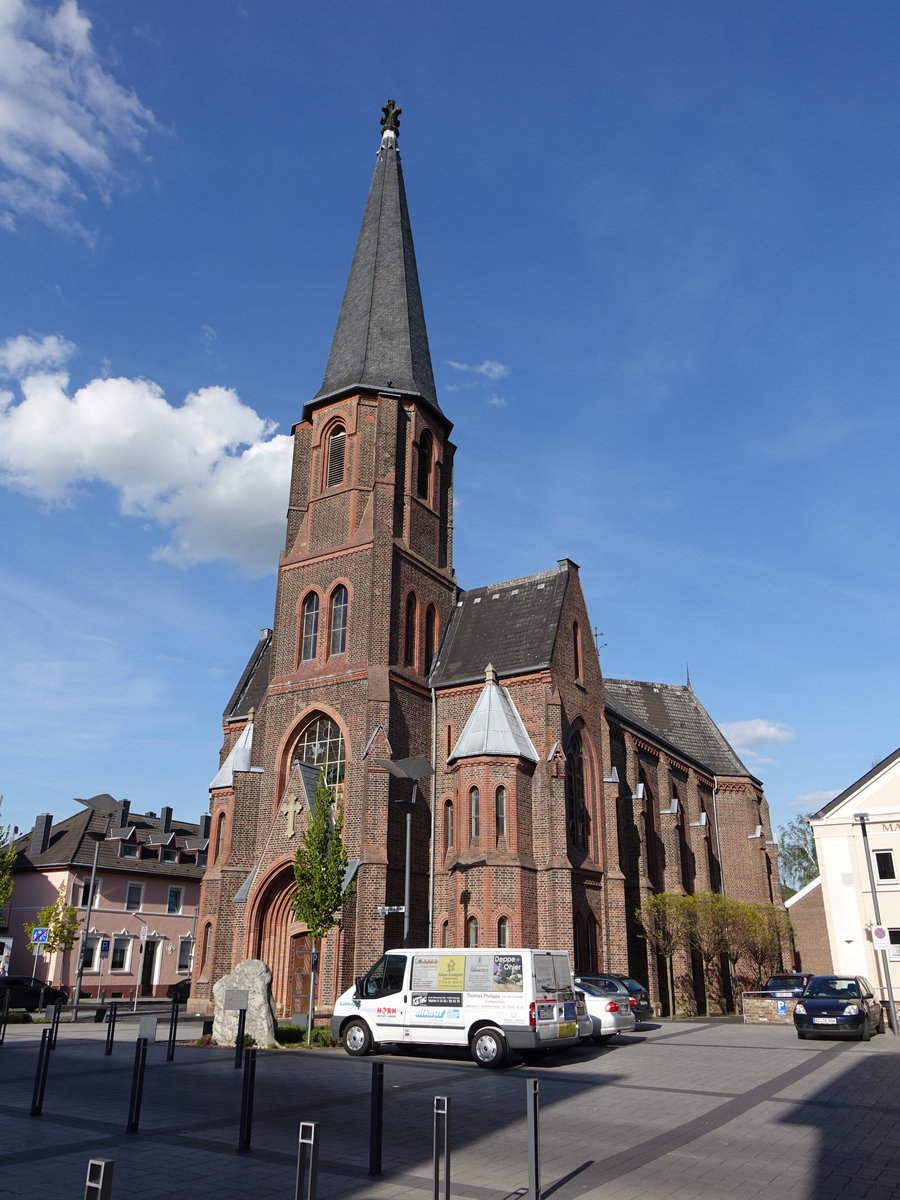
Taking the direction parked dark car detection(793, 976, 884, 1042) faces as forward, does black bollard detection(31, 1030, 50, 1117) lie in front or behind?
in front

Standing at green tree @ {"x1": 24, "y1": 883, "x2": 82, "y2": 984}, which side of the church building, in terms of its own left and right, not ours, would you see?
right

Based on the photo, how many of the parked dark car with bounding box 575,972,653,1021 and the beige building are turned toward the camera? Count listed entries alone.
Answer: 1

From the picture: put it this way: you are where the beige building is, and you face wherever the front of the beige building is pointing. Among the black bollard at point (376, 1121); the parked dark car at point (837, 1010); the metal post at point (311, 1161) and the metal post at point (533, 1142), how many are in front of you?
4

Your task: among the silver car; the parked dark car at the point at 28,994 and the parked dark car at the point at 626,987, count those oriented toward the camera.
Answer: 0

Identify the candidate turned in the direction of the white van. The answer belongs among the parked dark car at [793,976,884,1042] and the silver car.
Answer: the parked dark car

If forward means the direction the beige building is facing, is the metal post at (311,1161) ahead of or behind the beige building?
ahead

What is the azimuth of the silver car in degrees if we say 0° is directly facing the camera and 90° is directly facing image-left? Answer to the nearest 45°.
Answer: approximately 135°

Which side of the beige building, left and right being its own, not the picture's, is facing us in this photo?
front

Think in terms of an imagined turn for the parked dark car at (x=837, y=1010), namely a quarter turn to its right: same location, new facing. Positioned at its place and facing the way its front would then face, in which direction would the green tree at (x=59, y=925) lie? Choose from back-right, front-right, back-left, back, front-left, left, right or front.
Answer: front-left

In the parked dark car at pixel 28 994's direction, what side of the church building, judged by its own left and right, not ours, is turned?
front

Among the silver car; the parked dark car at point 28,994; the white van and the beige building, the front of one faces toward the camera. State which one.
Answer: the beige building

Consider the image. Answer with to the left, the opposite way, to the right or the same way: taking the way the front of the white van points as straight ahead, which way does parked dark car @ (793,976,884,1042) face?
to the left

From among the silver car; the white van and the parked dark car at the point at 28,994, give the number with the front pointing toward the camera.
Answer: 0

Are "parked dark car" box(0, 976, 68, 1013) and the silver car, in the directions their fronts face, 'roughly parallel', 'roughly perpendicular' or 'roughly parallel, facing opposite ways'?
roughly perpendicular
